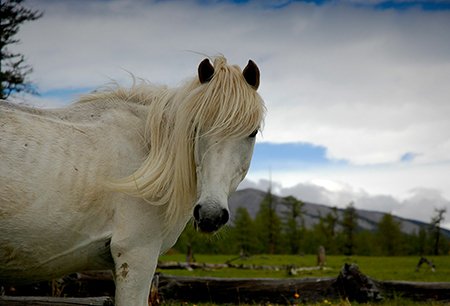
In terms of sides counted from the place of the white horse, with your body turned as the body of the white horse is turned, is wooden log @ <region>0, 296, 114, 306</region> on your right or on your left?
on your left

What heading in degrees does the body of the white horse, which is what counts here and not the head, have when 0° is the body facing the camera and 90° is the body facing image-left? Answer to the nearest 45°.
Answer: approximately 270°

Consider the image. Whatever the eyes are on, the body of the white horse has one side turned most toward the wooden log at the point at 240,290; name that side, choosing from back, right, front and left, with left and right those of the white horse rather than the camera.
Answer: left

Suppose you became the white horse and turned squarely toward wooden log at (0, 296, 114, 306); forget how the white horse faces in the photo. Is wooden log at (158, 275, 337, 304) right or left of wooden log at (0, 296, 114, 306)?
right
